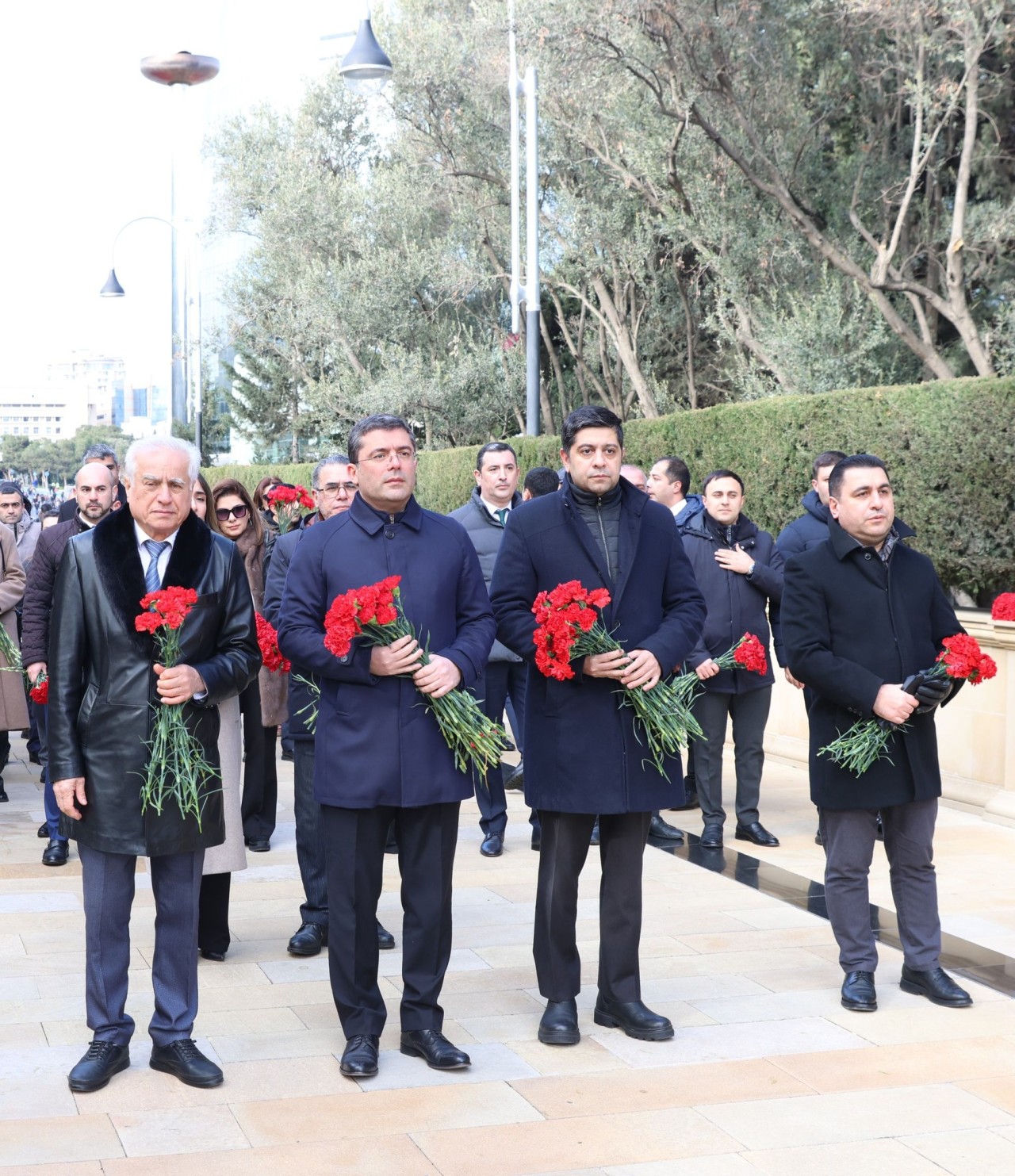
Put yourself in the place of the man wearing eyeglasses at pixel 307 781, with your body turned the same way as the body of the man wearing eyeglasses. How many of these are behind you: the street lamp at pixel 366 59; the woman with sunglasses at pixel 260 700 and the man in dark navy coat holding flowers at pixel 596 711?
2

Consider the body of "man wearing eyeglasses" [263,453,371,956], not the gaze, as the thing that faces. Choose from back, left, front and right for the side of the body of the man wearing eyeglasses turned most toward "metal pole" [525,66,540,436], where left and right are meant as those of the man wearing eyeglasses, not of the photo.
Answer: back

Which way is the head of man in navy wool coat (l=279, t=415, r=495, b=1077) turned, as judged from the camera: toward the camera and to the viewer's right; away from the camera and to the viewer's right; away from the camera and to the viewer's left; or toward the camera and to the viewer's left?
toward the camera and to the viewer's right

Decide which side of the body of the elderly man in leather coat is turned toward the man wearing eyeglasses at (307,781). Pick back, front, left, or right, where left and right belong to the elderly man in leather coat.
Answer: back

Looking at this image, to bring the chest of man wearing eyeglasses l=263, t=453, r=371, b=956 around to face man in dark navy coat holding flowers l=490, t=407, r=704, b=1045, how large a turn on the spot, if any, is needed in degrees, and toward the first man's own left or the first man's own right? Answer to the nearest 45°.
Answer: approximately 45° to the first man's own left

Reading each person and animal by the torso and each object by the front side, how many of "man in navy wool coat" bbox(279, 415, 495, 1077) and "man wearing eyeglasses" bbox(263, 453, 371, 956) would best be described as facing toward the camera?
2
